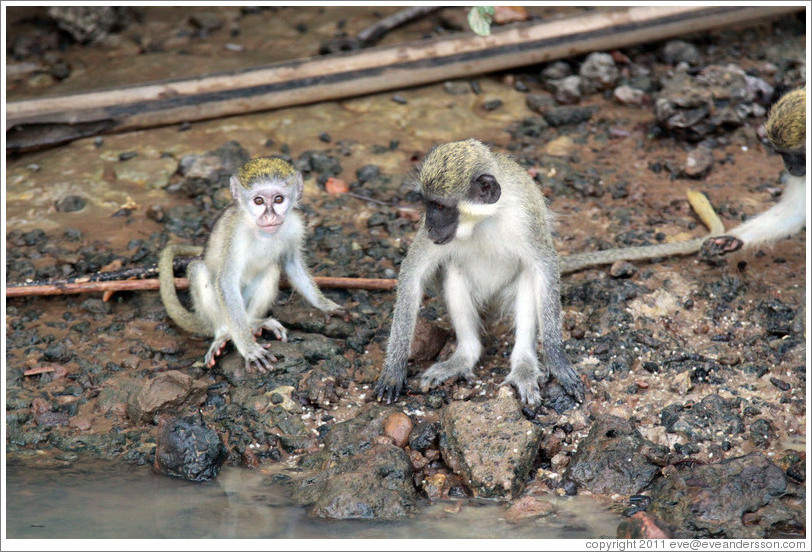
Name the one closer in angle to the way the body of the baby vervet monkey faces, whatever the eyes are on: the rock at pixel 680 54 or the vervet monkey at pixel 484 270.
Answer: the vervet monkey

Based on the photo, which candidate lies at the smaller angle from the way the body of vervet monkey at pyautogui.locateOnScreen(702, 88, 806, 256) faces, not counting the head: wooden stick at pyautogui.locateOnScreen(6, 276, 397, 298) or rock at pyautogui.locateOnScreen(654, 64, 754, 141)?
the wooden stick

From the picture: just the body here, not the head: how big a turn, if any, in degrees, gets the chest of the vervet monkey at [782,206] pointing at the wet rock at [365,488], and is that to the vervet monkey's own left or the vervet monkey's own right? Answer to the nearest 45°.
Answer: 0° — it already faces it

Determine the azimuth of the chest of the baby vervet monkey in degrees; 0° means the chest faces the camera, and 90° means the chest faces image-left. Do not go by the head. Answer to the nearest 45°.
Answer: approximately 315°

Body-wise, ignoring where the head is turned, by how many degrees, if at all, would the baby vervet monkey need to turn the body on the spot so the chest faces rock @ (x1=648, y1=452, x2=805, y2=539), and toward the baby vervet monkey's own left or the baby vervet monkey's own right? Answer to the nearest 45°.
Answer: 0° — it already faces it

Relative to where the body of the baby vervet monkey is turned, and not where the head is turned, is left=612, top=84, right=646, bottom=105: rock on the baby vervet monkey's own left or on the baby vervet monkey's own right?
on the baby vervet monkey's own left

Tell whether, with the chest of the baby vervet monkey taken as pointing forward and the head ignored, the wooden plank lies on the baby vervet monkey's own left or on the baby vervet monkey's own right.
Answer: on the baby vervet monkey's own left
